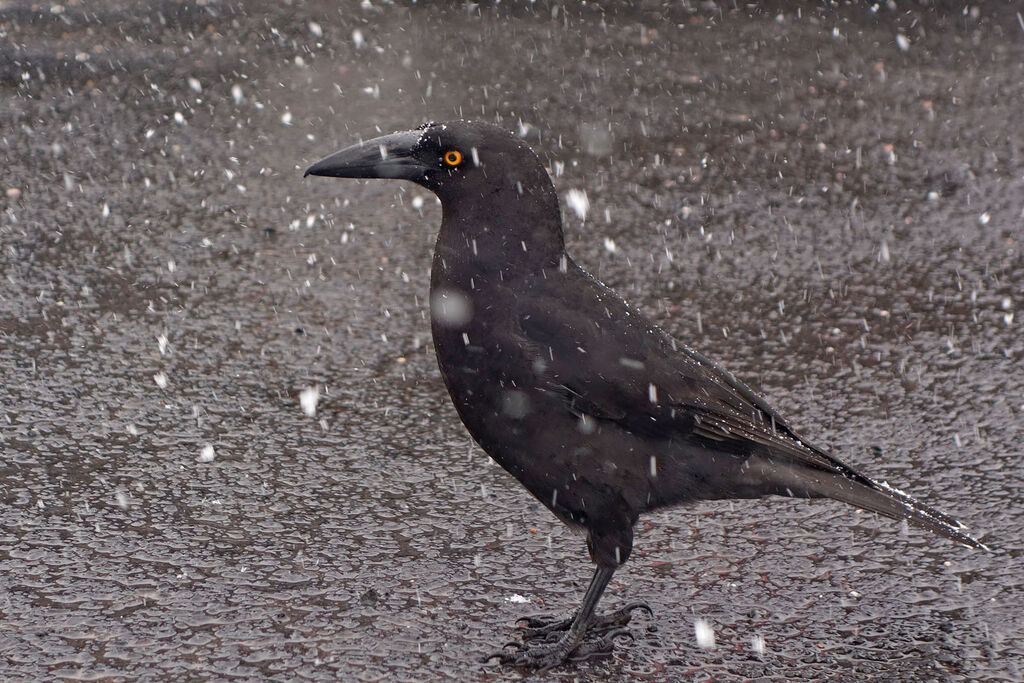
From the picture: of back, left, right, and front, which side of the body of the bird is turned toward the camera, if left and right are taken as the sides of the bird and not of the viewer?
left
